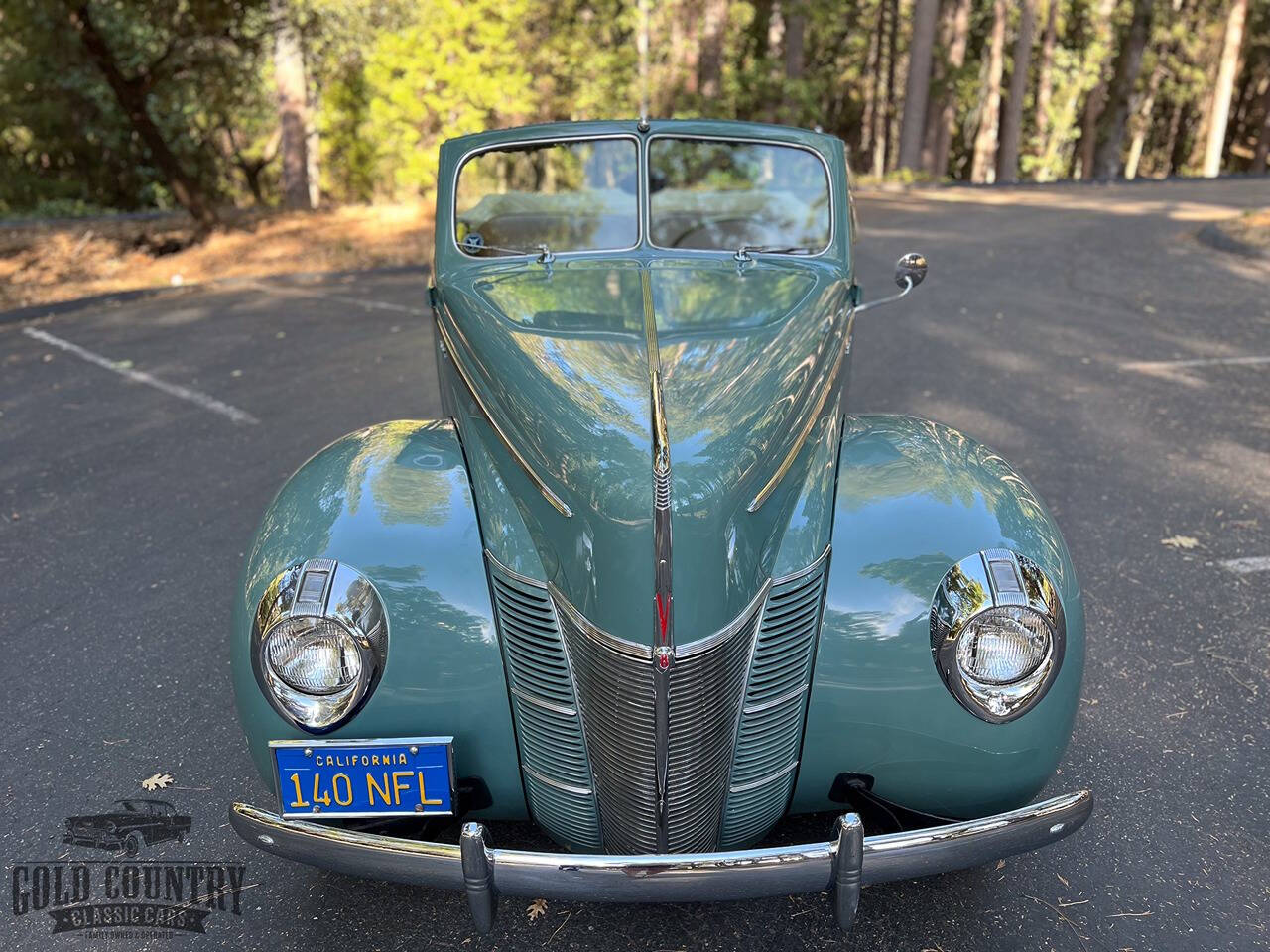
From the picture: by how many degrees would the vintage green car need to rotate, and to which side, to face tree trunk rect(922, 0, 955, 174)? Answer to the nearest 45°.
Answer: approximately 180°

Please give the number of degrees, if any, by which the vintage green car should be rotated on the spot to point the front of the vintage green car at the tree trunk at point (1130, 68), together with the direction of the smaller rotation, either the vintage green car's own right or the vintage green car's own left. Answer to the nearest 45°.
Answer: approximately 135° to the vintage green car's own left

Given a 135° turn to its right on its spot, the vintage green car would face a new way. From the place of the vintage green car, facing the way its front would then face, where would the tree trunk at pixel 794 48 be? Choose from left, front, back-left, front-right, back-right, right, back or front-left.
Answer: front-right

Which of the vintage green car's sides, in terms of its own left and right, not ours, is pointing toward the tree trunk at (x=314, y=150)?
back

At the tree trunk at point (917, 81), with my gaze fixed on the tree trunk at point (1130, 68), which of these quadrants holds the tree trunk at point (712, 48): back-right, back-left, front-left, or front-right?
back-left

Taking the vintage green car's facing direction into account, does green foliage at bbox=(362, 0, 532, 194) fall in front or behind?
behind

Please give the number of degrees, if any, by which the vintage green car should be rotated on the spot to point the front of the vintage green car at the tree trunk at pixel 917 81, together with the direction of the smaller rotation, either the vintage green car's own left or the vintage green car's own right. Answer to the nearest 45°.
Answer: approximately 180°

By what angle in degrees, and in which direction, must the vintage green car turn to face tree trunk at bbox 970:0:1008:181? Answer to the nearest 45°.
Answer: approximately 180°

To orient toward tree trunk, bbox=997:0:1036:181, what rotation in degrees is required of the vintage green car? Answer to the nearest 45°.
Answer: approximately 180°

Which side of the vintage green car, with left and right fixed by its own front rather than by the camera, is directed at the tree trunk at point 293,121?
back

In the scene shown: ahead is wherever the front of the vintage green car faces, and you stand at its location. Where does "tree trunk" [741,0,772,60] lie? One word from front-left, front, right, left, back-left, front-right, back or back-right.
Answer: back

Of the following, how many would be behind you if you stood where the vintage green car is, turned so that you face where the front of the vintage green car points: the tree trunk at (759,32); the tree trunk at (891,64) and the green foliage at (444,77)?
3

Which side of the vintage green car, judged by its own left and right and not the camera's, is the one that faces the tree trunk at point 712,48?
back

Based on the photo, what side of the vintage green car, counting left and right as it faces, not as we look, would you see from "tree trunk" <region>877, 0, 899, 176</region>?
back

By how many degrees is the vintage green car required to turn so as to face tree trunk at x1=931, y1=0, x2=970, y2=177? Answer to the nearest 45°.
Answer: approximately 180°

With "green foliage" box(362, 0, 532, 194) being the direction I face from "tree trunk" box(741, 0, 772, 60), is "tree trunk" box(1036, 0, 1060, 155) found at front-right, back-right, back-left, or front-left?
back-left

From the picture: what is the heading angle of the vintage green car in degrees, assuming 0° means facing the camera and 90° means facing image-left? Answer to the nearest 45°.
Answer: approximately 0°
